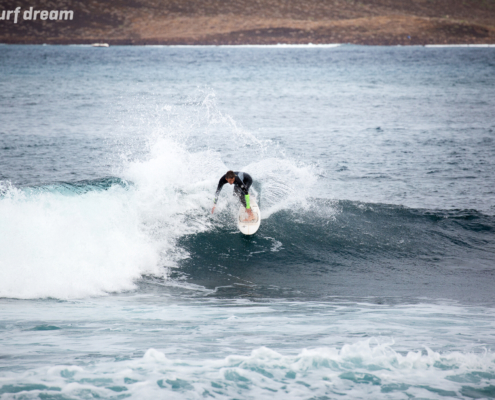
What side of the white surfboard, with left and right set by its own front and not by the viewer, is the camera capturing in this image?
front
